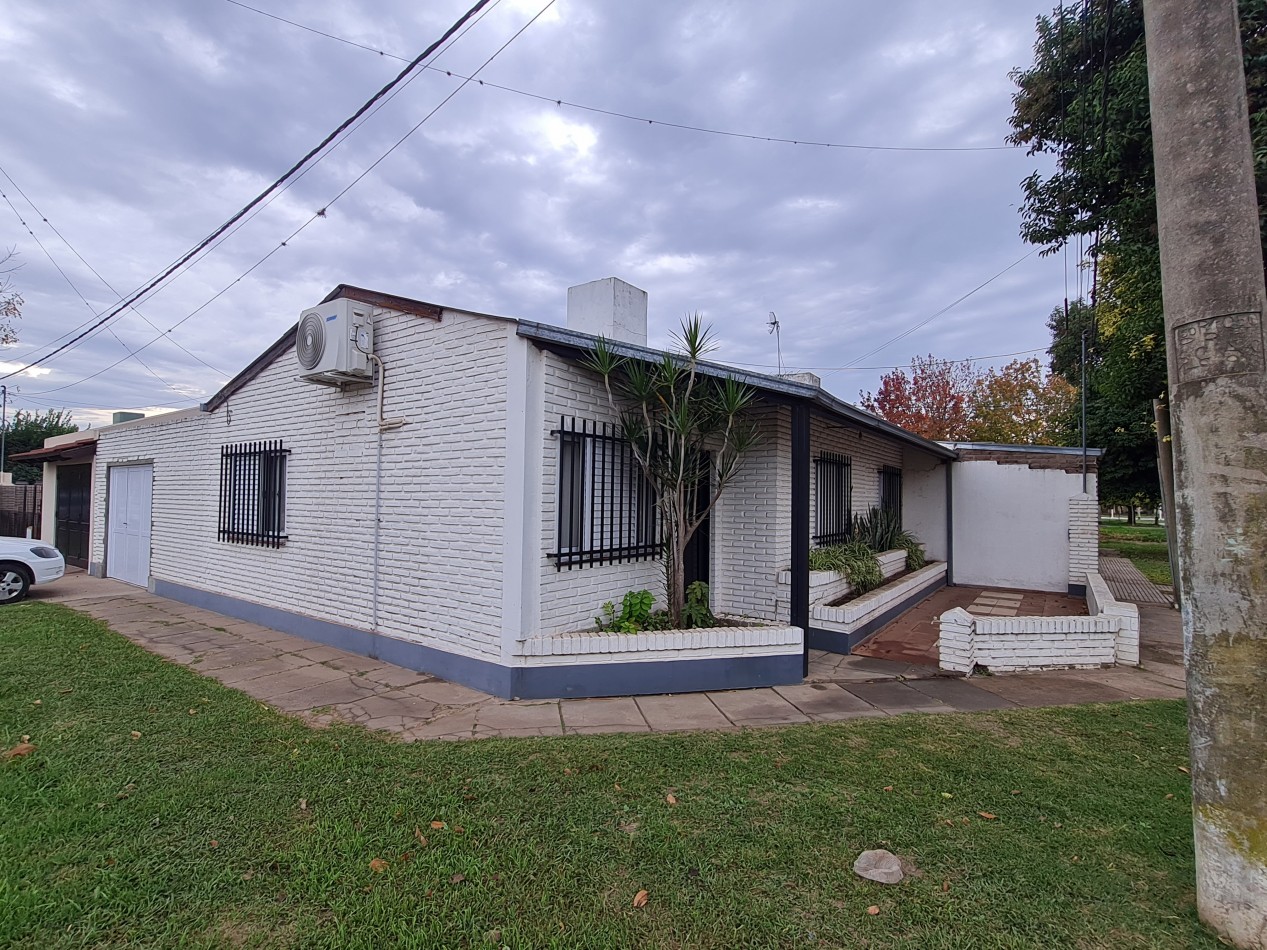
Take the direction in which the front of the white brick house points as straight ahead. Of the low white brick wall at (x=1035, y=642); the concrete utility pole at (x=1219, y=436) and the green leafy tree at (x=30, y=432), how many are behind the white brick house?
1

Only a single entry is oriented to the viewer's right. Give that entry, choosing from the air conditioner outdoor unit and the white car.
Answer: the white car

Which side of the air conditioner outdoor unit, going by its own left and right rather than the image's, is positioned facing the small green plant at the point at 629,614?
left

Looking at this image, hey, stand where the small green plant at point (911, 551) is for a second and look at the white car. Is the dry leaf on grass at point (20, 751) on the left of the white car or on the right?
left

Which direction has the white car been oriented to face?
to the viewer's right

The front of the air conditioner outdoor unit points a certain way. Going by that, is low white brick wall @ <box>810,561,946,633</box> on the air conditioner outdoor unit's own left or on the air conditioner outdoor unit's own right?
on the air conditioner outdoor unit's own left

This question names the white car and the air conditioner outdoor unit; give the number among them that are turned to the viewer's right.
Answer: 1
